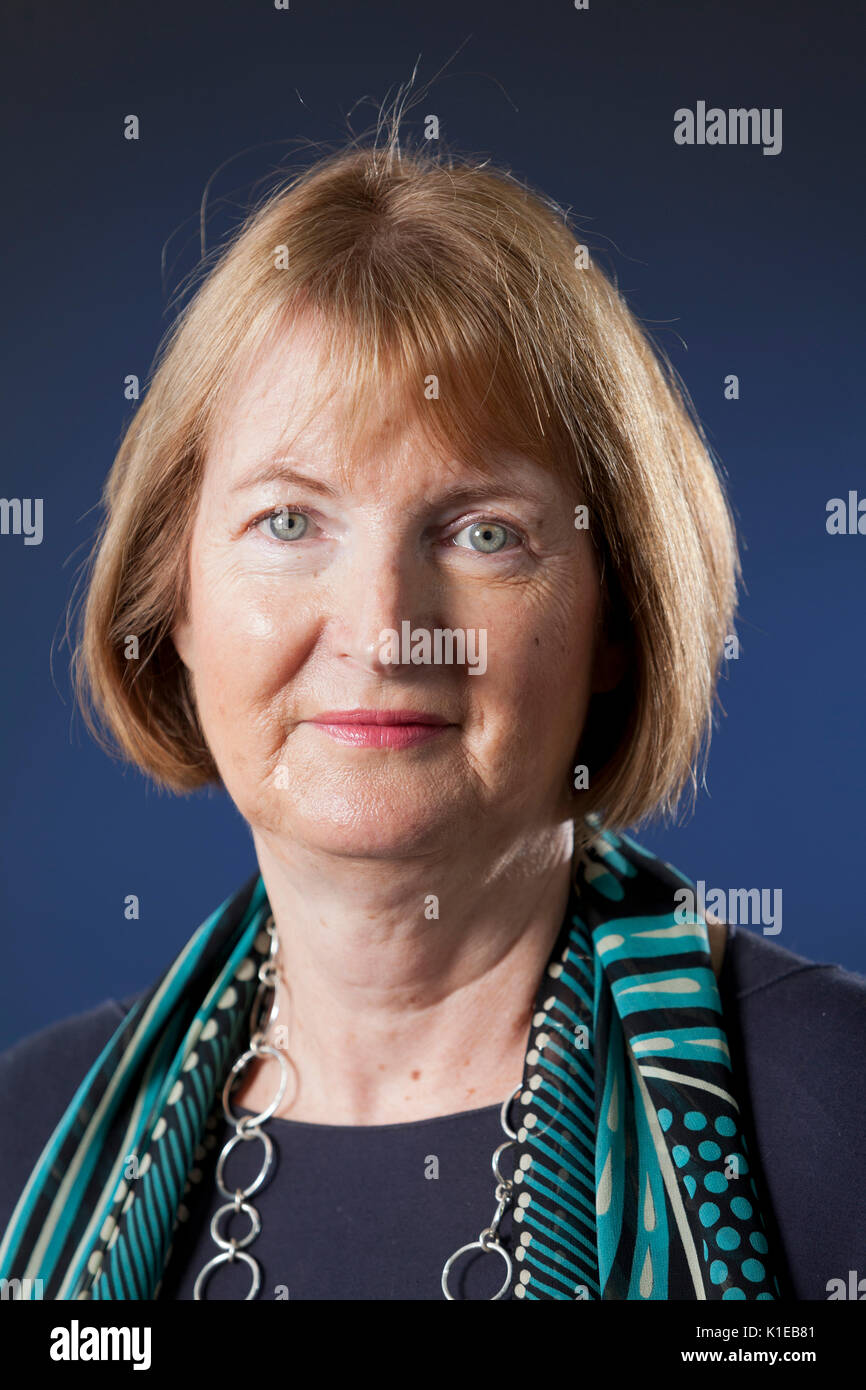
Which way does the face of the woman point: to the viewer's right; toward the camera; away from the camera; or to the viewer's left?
toward the camera

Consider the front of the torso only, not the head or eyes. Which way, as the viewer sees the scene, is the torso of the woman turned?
toward the camera
